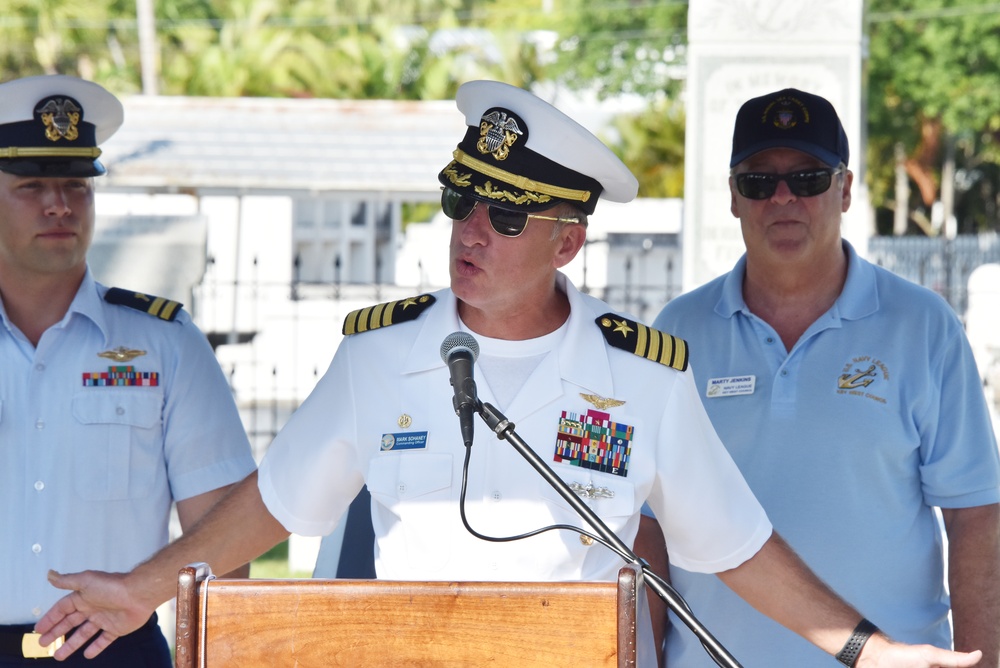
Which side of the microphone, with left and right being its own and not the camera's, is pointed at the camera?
back

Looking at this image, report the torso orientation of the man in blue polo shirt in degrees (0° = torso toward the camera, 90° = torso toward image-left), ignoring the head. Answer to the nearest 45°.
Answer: approximately 0°

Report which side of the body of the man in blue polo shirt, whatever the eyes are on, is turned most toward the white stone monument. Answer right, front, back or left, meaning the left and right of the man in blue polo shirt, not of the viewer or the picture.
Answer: back

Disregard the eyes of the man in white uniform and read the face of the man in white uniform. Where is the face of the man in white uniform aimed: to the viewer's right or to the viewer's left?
to the viewer's left
